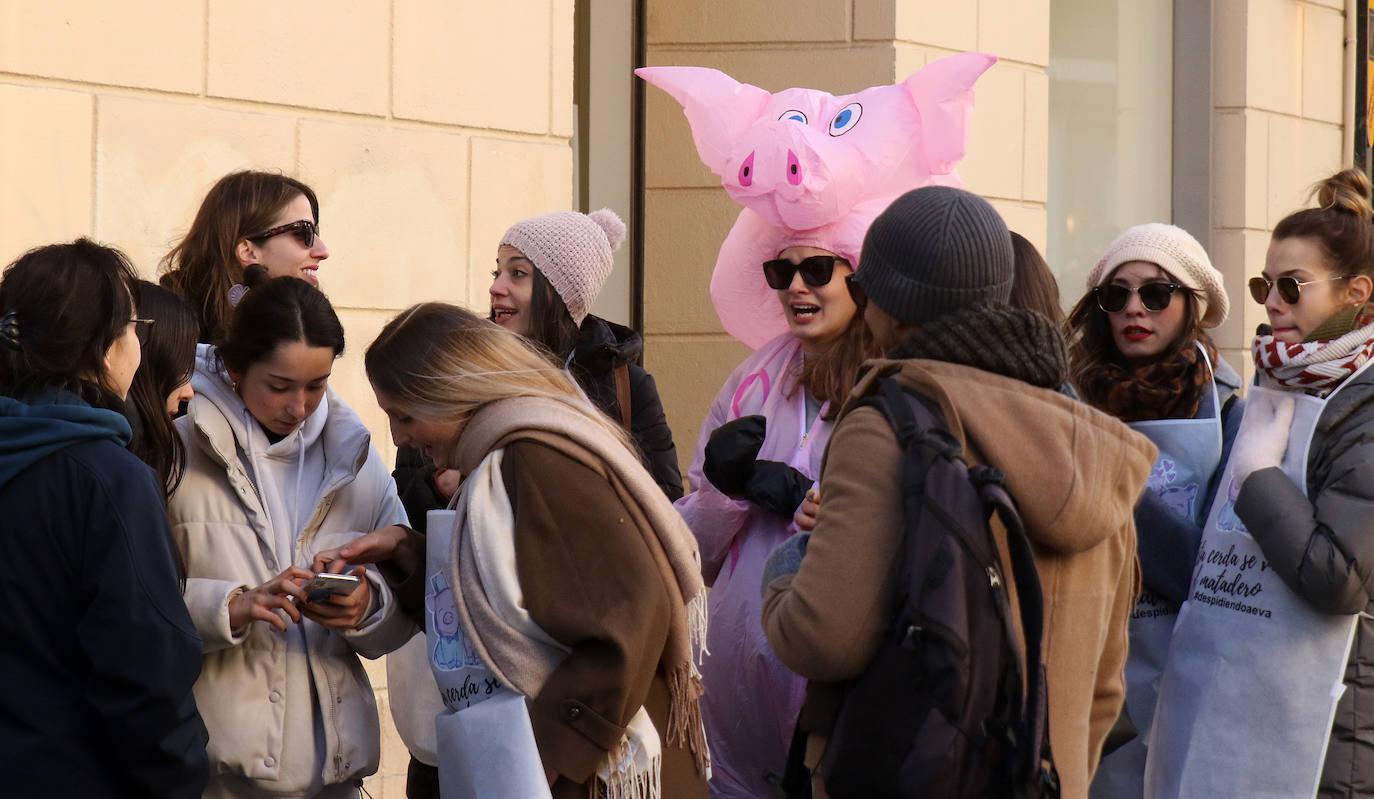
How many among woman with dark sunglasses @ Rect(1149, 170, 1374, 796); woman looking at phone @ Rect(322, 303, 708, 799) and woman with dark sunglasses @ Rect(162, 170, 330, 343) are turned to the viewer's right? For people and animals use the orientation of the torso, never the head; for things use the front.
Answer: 1

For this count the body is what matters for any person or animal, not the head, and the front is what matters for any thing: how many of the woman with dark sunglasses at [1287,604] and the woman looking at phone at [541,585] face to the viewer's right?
0

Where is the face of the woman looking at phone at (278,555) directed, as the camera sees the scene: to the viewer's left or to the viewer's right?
to the viewer's right

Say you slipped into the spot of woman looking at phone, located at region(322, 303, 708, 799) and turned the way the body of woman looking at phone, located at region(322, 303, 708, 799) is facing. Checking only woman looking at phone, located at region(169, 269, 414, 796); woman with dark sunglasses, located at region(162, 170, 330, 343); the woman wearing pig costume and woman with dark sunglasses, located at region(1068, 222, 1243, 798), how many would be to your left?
0

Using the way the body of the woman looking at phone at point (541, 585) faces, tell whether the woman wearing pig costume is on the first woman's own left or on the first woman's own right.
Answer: on the first woman's own right

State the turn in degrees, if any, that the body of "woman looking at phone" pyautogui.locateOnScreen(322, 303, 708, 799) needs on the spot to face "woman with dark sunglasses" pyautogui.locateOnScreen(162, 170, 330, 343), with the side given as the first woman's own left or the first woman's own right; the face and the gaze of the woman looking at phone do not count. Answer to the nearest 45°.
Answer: approximately 45° to the first woman's own right

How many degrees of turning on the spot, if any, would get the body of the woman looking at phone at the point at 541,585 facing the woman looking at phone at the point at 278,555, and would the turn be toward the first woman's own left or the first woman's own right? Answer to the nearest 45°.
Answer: approximately 45° to the first woman's own right

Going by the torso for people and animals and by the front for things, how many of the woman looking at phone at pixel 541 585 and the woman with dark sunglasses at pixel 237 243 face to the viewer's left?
1

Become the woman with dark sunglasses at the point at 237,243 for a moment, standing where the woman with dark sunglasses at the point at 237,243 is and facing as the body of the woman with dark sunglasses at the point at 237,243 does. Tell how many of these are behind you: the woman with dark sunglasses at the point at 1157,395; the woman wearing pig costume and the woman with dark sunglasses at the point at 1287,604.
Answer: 0

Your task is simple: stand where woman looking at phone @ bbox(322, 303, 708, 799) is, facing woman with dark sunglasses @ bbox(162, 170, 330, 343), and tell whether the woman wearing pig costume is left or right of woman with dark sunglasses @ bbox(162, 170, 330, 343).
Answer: right

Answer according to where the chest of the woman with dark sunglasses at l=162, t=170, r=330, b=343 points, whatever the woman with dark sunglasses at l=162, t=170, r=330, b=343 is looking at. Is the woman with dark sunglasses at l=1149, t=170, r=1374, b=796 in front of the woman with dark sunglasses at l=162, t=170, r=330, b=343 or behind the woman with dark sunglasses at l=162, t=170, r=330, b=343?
in front

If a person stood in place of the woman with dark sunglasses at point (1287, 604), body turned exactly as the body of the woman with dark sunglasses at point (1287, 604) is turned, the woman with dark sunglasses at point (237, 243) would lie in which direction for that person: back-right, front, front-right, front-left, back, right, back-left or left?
front-right

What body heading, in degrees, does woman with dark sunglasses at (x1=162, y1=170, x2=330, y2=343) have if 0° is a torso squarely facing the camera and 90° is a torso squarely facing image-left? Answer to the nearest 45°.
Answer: approximately 270°

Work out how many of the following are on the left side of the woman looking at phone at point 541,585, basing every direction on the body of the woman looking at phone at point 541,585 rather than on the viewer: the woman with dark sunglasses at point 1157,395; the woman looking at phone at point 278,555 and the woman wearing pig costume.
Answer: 0

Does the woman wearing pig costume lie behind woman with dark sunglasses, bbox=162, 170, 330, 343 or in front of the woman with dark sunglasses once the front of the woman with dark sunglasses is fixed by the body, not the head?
in front

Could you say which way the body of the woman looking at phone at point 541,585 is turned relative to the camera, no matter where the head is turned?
to the viewer's left

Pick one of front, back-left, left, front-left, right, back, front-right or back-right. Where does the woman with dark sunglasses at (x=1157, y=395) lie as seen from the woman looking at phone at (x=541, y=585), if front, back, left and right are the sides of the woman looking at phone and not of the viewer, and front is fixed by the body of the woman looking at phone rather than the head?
back-right
